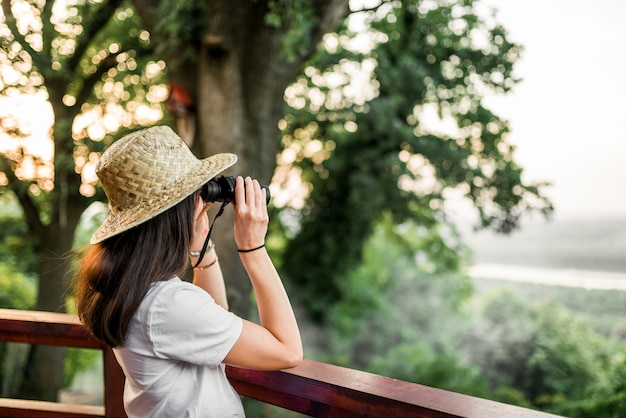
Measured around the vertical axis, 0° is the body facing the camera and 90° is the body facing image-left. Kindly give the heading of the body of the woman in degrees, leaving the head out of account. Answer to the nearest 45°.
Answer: approximately 225°

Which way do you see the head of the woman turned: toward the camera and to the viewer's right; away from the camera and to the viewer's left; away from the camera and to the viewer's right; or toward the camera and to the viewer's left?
away from the camera and to the viewer's right

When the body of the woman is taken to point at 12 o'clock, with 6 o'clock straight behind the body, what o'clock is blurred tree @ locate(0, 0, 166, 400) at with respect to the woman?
The blurred tree is roughly at 10 o'clock from the woman.

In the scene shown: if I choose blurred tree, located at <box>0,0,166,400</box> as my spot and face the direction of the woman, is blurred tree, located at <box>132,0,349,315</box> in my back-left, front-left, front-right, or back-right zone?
front-left

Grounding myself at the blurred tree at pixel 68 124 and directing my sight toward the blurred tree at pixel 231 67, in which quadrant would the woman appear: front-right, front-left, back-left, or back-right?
front-right

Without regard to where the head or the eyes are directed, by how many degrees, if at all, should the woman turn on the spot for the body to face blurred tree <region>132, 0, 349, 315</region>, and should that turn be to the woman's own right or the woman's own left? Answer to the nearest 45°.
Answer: approximately 45° to the woman's own left
